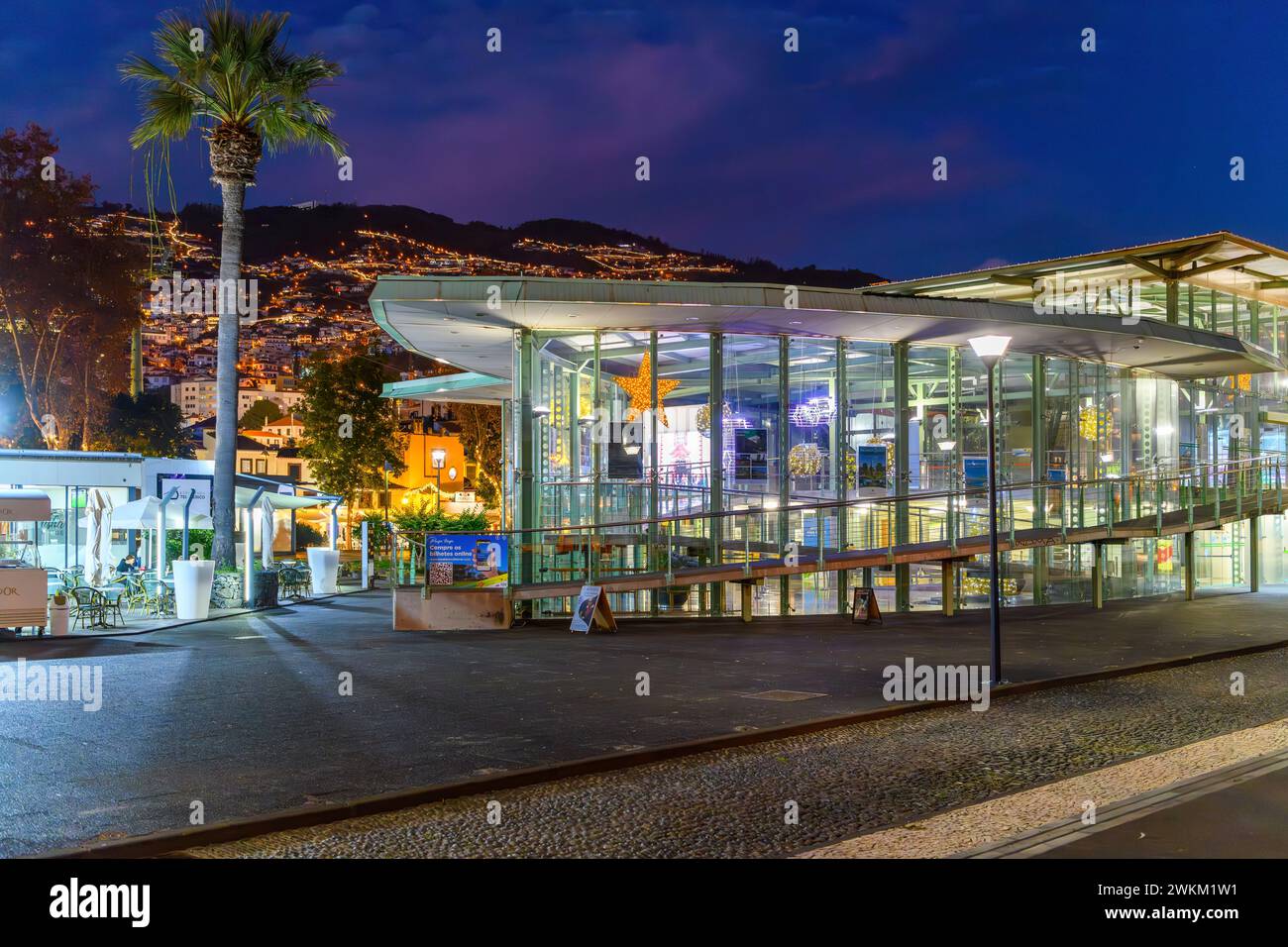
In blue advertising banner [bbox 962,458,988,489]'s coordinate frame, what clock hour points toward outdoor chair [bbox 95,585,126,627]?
The outdoor chair is roughly at 2 o'clock from the blue advertising banner.

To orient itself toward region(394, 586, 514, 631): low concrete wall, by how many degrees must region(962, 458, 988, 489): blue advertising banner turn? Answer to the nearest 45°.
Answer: approximately 45° to its right

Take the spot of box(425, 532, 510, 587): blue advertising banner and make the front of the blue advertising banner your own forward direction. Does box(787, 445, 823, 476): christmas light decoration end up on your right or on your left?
on your left

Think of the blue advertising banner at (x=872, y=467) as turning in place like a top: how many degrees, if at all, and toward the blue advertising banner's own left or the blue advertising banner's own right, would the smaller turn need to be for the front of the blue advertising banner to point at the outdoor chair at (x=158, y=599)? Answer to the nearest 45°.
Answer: approximately 90° to the blue advertising banner's own right

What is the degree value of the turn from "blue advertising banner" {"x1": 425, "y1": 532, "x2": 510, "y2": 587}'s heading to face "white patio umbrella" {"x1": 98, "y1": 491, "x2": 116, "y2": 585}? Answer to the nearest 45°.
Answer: approximately 135° to its right

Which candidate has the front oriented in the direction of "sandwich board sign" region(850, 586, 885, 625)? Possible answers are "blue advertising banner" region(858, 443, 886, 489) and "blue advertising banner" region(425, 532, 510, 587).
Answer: "blue advertising banner" region(858, 443, 886, 489)

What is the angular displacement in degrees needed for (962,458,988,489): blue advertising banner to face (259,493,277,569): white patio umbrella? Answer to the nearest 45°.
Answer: approximately 90° to its right

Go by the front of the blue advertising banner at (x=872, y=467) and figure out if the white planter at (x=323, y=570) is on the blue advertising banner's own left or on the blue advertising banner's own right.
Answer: on the blue advertising banner's own right
